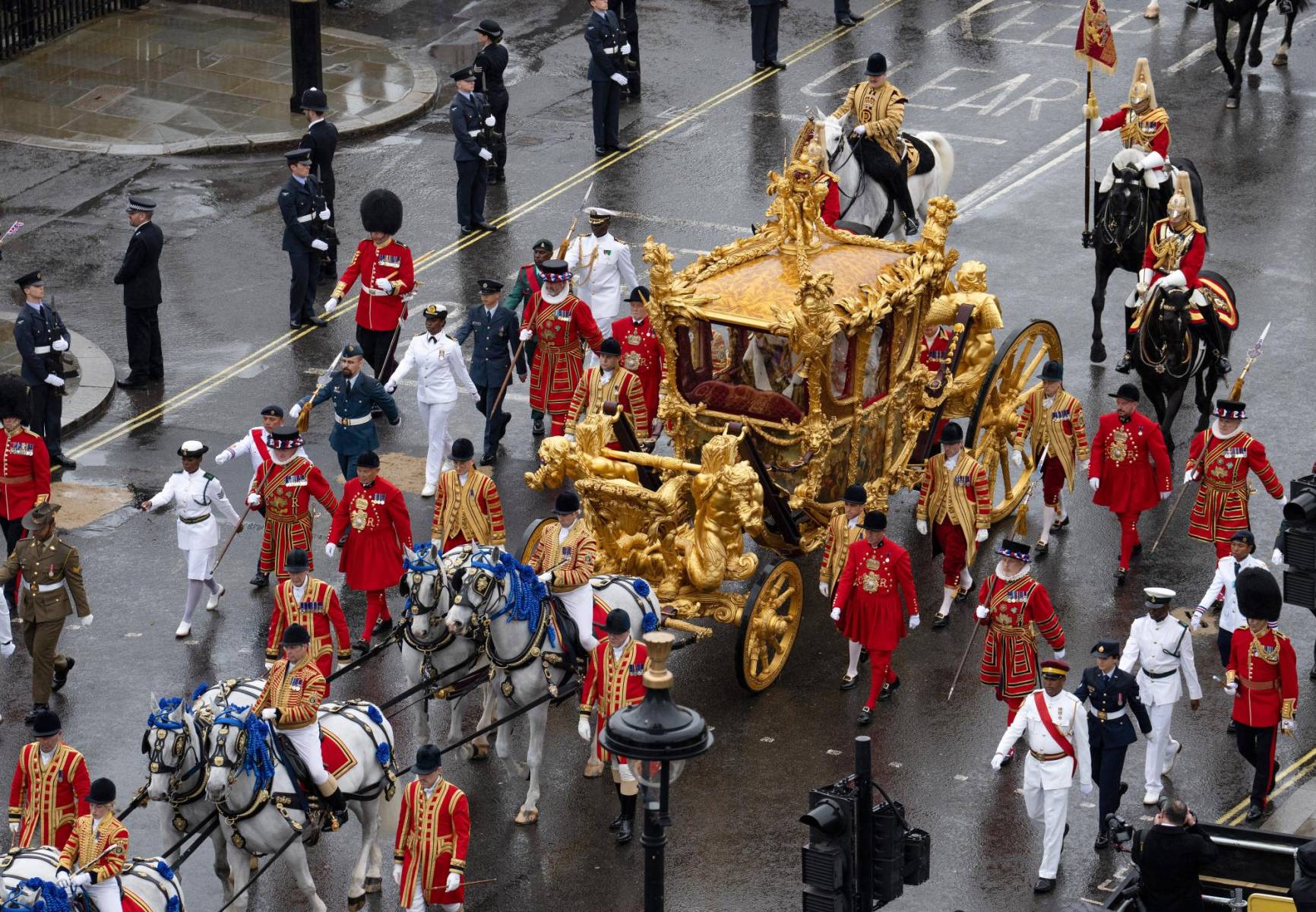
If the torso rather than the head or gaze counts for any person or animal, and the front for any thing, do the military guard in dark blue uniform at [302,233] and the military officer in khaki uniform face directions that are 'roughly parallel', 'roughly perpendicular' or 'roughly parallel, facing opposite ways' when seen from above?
roughly perpendicular

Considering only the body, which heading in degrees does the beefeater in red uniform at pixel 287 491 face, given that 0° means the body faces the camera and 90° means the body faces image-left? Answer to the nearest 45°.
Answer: approximately 45°

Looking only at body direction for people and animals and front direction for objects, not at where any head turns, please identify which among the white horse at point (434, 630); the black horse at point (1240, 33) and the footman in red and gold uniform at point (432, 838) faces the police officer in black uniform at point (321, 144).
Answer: the black horse

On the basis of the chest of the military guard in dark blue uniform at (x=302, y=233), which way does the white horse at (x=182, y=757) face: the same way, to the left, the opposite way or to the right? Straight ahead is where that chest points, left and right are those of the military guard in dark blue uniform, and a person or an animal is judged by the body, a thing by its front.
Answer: to the right

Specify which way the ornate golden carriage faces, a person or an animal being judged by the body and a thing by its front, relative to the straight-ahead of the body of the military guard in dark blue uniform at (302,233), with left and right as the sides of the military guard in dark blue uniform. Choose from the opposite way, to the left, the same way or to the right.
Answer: to the right

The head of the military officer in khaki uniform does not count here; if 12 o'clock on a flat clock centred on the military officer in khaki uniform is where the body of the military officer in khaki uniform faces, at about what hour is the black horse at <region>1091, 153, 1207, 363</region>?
The black horse is roughly at 7 o'clock from the military officer in khaki uniform.

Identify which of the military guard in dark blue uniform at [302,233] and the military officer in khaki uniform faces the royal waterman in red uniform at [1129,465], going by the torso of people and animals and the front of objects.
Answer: the military guard in dark blue uniform

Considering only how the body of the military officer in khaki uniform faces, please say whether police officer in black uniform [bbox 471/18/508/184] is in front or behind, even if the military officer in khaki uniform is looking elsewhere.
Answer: behind

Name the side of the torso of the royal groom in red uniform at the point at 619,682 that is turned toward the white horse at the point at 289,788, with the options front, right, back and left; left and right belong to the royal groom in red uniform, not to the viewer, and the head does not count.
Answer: front

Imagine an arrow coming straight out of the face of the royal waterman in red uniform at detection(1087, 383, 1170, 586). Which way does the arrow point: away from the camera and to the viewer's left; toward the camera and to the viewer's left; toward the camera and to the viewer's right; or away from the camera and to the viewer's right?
toward the camera and to the viewer's left

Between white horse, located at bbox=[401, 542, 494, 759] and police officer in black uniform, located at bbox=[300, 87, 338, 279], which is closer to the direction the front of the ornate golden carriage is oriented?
the white horse

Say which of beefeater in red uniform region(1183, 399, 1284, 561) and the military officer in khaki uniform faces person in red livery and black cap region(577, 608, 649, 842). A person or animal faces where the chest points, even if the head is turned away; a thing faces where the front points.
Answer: beefeater in red uniform region(1183, 399, 1284, 561)
